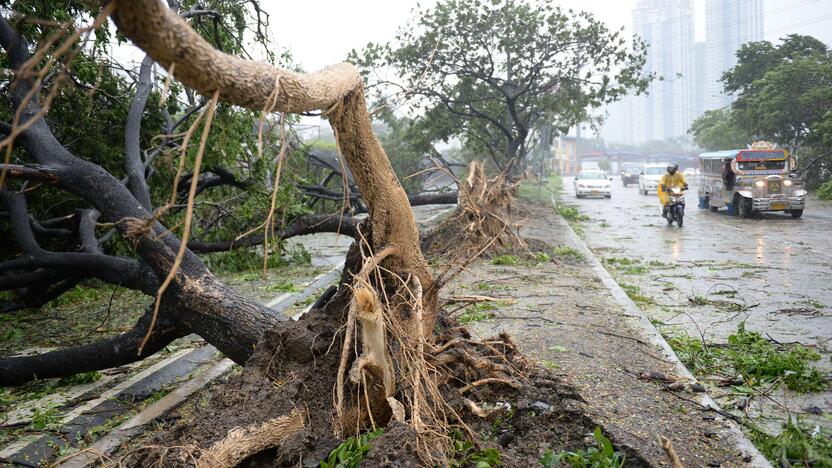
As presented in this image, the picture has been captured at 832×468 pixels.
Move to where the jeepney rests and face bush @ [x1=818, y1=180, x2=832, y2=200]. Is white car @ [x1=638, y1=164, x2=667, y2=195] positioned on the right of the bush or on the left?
left

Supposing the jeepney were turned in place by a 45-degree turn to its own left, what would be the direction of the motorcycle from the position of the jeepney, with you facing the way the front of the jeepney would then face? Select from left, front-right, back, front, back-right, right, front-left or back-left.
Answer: back-right

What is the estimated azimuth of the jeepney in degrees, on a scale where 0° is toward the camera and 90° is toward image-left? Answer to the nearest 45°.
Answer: approximately 315°

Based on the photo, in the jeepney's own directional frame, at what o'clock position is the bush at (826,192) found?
The bush is roughly at 8 o'clock from the jeepney.

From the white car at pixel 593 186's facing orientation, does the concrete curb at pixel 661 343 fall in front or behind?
in front

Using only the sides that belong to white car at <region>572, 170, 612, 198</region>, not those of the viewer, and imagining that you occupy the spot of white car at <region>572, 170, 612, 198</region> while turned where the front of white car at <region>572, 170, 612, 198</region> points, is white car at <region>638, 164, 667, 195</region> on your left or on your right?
on your left

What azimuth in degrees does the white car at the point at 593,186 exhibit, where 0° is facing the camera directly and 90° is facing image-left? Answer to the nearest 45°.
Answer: approximately 0°

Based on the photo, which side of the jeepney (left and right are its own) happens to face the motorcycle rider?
right

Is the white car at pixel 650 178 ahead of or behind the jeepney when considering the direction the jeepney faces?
behind

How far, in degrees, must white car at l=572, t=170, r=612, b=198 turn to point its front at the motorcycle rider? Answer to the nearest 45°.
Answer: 0° — it already faces them

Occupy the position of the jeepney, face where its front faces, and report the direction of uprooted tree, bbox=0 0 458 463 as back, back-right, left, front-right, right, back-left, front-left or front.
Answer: front-right
